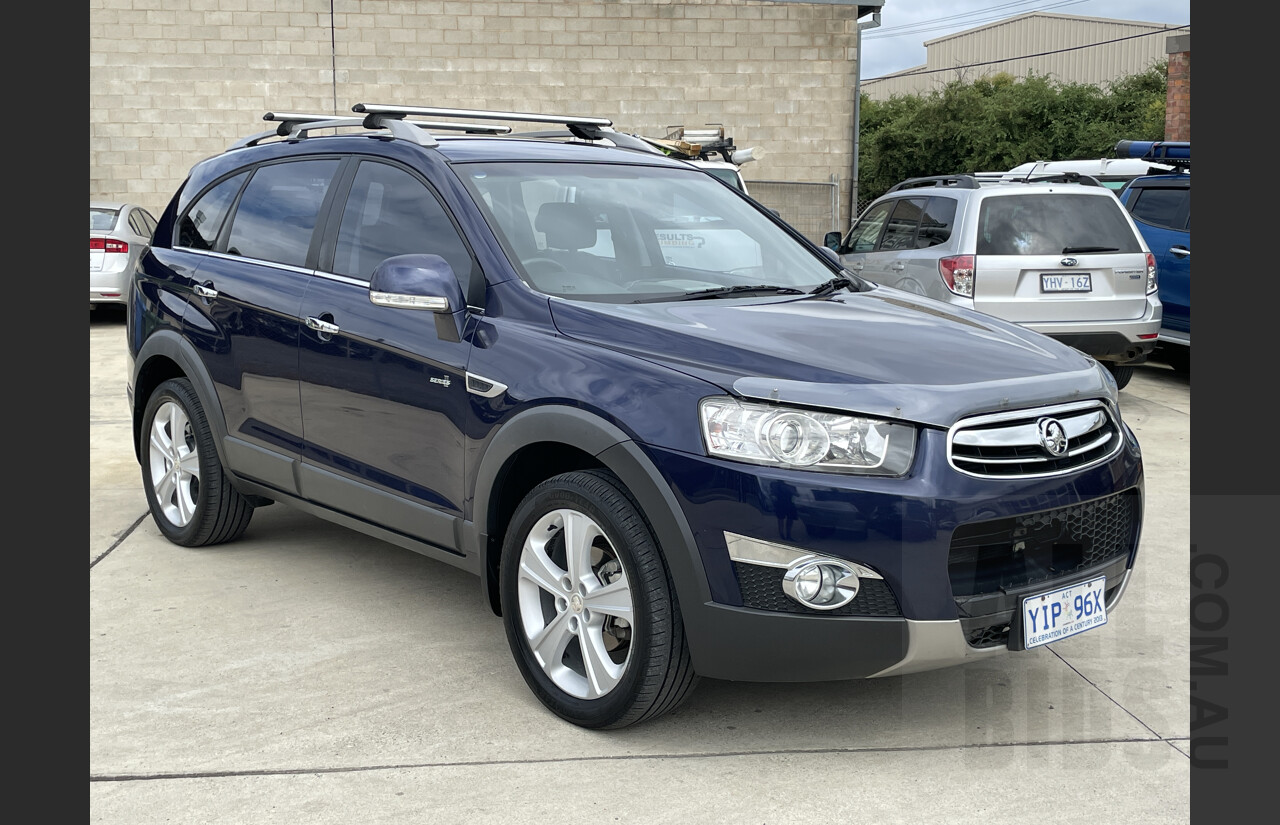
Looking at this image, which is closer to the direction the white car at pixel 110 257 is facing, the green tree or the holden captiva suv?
the green tree

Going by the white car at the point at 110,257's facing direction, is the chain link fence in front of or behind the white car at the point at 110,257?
in front

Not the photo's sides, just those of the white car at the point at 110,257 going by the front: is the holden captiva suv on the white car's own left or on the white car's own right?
on the white car's own right

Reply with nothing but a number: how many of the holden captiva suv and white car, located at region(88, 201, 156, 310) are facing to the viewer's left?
0

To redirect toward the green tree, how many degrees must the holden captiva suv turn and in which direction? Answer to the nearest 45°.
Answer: approximately 135° to its left

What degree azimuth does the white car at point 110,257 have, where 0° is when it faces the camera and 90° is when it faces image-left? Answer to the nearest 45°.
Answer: approximately 225°

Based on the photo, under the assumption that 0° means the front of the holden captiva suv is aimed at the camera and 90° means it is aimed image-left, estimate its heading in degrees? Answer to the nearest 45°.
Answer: approximately 315°

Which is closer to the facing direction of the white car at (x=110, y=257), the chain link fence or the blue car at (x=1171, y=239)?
the chain link fence

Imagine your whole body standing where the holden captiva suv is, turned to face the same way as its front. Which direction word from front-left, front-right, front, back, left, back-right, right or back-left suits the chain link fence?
back-left

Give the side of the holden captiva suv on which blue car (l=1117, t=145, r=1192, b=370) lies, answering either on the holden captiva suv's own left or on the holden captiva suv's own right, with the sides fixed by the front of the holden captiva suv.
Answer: on the holden captiva suv's own left

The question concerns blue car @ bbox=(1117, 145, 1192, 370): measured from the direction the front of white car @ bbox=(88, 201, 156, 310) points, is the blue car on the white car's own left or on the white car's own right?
on the white car's own right
